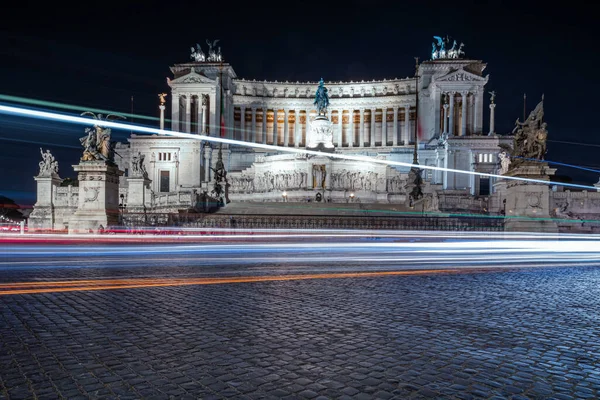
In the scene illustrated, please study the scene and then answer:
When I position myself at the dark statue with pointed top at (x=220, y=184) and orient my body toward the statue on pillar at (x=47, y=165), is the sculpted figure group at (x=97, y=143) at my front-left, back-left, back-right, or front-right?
front-left

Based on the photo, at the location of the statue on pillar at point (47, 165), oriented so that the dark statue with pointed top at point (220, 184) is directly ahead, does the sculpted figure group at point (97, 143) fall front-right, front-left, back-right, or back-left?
front-right

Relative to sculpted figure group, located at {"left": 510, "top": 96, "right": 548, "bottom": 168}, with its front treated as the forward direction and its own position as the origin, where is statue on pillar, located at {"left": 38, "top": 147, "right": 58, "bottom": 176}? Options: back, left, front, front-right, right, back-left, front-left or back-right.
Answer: right

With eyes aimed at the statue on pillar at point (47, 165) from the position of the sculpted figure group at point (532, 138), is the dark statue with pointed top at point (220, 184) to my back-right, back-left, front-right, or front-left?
front-right

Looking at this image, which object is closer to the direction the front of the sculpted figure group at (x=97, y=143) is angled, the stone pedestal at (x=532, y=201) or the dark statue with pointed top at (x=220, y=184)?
the stone pedestal

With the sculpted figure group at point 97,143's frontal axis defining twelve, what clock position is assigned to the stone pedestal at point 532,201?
The stone pedestal is roughly at 10 o'clock from the sculpted figure group.

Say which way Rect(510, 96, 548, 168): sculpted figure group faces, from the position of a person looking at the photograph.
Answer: facing the viewer

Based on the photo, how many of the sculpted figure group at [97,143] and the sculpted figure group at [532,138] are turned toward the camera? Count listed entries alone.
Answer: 2

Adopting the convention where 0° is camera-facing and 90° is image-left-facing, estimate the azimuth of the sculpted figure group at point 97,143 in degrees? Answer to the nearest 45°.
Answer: approximately 0°

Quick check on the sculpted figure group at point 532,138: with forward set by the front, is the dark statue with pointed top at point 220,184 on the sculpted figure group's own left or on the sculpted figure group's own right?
on the sculpted figure group's own right
